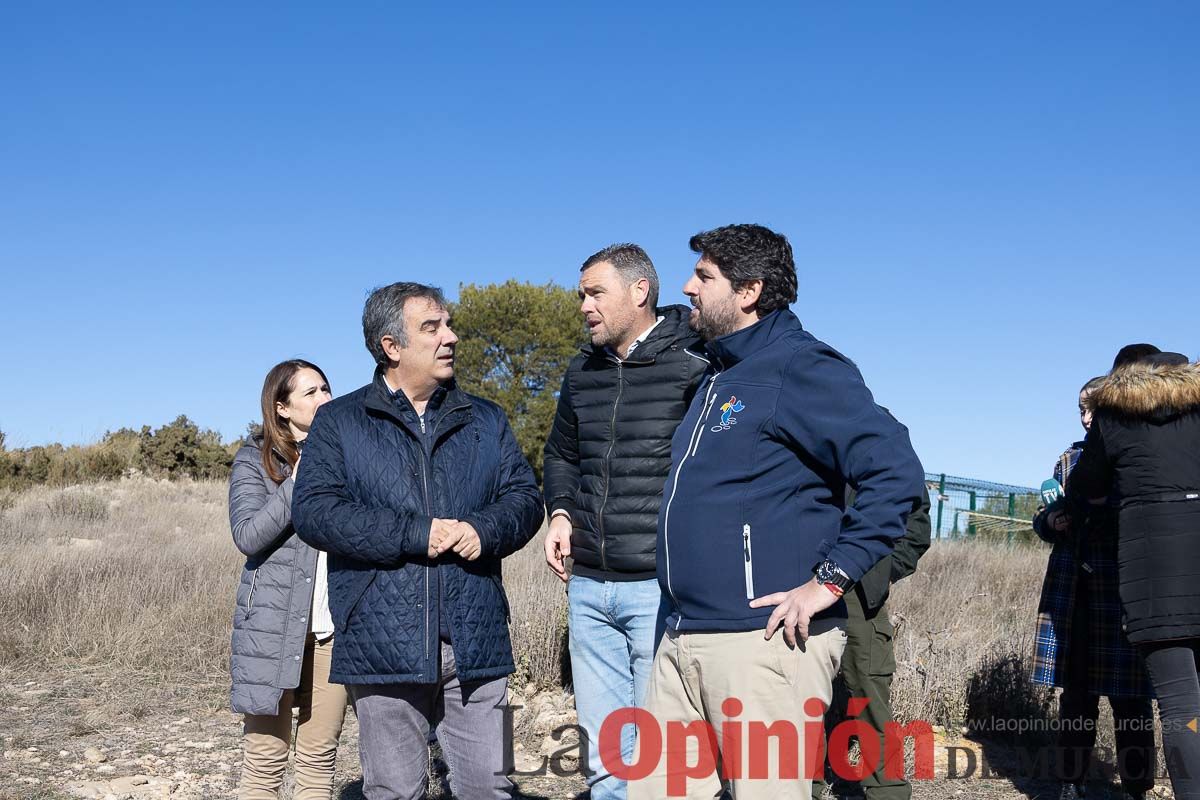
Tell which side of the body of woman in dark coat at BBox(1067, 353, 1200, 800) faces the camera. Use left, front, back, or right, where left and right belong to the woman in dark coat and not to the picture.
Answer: back

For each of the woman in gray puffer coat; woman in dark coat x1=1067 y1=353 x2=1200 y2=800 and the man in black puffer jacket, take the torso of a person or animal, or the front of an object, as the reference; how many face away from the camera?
1

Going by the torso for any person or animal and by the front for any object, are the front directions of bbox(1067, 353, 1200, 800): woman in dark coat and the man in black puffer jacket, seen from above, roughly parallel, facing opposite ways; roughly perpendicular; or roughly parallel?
roughly parallel, facing opposite ways

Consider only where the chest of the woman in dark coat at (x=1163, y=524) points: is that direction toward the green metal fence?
yes

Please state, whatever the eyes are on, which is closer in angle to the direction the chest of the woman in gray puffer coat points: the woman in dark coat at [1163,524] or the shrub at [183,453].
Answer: the woman in dark coat

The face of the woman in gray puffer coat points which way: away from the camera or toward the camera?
toward the camera

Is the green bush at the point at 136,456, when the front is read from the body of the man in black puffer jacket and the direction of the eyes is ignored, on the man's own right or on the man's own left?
on the man's own right

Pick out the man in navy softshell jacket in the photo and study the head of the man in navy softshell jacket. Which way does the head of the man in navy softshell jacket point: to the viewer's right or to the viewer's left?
to the viewer's left

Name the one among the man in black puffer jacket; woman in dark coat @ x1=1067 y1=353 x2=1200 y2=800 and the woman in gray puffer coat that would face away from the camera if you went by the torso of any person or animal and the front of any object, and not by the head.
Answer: the woman in dark coat

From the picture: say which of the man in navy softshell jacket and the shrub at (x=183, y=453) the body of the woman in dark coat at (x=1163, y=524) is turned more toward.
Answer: the shrub

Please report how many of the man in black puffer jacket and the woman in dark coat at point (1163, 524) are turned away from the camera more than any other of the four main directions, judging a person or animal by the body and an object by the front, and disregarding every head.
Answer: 1

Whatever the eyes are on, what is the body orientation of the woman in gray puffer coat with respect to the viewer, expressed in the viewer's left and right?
facing the viewer and to the right of the viewer
